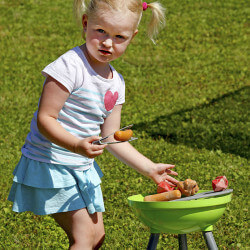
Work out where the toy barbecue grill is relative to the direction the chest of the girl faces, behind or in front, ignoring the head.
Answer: in front

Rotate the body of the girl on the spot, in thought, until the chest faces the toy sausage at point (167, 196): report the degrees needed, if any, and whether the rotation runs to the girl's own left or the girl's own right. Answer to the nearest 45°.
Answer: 0° — they already face it

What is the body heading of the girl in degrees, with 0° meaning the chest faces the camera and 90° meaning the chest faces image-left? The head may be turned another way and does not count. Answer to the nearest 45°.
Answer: approximately 315°

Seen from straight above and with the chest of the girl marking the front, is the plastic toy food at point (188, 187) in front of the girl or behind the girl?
in front
